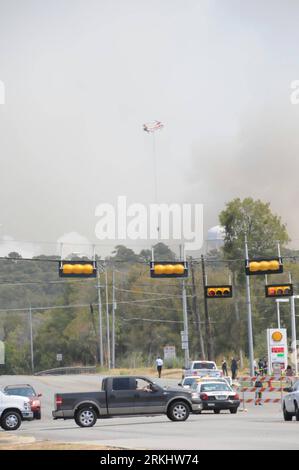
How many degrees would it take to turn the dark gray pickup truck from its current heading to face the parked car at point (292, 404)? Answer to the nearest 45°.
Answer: approximately 45° to its right

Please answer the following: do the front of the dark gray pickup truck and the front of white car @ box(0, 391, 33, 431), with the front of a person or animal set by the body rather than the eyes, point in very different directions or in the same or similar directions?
same or similar directions

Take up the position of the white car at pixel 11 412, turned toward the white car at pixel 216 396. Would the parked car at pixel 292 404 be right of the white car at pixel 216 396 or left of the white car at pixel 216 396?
right

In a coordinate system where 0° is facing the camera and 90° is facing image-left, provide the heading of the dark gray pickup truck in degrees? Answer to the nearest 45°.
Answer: approximately 270°

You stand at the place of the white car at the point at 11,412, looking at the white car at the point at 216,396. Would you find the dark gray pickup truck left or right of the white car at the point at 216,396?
right

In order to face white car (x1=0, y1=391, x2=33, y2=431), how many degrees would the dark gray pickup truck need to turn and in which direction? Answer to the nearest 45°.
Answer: approximately 180°

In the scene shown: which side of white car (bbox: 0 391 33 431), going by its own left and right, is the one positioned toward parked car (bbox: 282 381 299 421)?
front

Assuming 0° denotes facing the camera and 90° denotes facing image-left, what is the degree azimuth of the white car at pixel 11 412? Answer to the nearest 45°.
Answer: approximately 270°

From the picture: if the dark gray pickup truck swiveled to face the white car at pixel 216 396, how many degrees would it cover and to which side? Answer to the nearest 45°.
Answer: approximately 45° to its left

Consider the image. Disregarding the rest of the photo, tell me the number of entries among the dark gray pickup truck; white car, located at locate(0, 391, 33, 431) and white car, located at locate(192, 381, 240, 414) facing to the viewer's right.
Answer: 2

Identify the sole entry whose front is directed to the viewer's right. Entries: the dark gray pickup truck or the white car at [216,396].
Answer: the dark gray pickup truck

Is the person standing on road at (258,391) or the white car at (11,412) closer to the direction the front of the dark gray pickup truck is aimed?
the person standing on road
